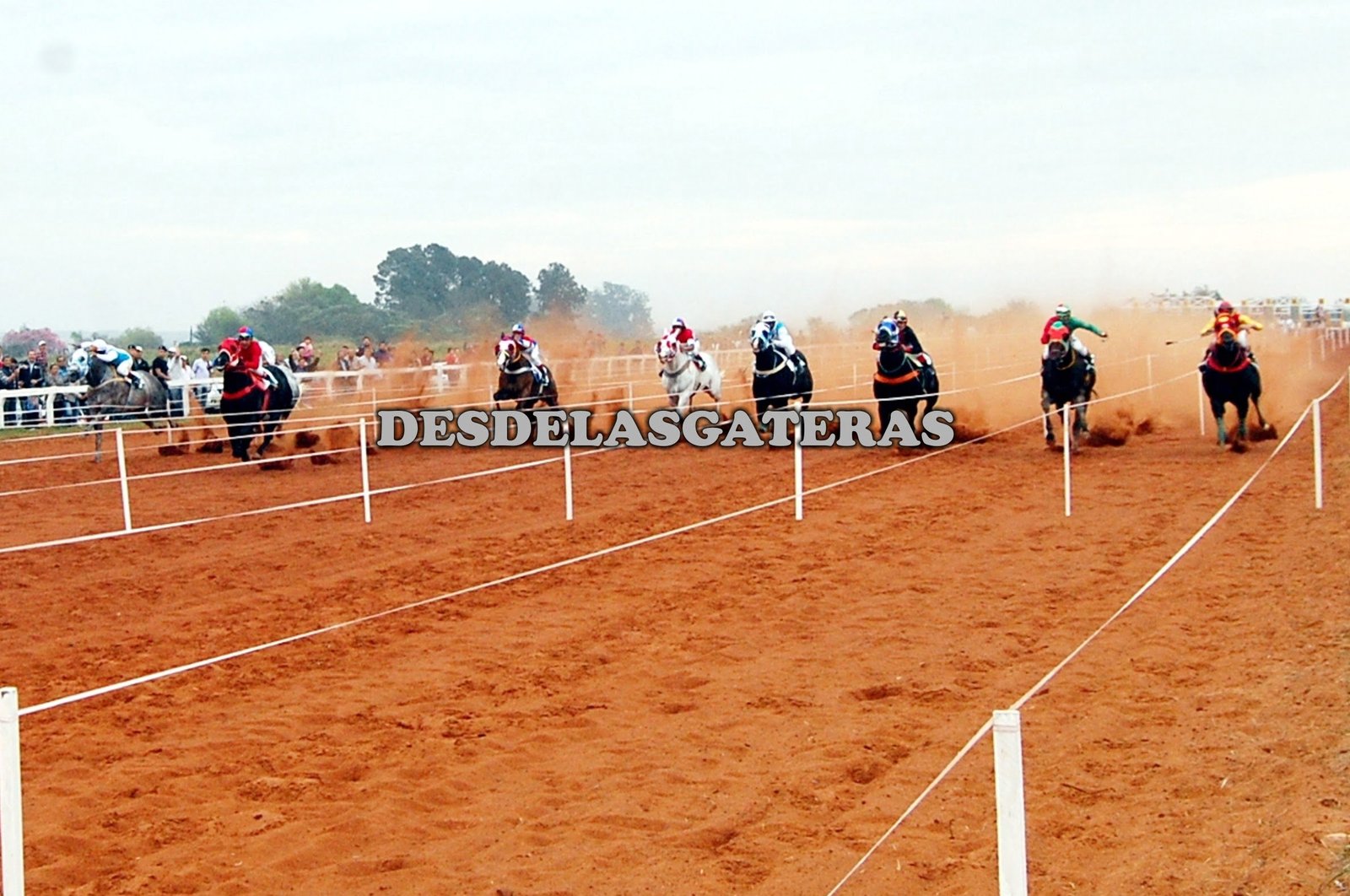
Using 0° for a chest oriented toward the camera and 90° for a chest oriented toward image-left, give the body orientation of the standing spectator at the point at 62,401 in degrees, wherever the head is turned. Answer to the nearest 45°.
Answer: approximately 0°

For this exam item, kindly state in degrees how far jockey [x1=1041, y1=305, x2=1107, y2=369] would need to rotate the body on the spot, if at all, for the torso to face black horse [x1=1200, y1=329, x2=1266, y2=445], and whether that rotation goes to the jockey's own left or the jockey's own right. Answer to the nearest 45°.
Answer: approximately 90° to the jockey's own left

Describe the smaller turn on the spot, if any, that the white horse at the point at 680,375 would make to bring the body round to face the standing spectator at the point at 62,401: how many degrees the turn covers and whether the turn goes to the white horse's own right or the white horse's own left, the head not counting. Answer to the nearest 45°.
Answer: approximately 45° to the white horse's own right

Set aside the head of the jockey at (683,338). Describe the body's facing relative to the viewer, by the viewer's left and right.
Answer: facing the viewer and to the left of the viewer

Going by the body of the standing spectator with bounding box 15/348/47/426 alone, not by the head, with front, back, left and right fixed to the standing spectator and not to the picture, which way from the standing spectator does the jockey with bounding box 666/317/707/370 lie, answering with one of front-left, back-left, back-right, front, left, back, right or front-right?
front-left

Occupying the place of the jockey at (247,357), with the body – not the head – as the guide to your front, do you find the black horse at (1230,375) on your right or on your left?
on your left

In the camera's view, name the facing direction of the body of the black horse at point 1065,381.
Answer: toward the camera

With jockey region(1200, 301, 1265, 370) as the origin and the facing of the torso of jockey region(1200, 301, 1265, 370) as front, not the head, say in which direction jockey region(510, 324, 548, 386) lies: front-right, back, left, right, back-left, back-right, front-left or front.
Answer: right

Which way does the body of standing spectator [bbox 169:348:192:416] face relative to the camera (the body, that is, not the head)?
toward the camera

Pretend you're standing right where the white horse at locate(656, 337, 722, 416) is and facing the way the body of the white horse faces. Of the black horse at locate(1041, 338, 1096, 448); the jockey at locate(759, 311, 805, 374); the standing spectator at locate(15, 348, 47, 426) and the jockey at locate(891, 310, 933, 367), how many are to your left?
3

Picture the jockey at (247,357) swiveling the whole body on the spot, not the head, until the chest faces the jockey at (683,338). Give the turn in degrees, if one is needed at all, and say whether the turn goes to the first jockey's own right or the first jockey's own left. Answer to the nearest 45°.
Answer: approximately 135° to the first jockey's own left

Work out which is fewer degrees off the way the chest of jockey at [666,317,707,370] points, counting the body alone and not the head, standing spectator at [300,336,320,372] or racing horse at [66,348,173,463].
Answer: the racing horse

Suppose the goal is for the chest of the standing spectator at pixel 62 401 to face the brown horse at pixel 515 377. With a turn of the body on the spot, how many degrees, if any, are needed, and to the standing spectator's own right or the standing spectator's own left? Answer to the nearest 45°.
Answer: approximately 45° to the standing spectator's own left

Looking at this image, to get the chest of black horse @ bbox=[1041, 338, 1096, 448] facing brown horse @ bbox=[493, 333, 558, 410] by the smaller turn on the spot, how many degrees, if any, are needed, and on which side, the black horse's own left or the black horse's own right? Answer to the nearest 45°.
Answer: approximately 90° to the black horse's own right
